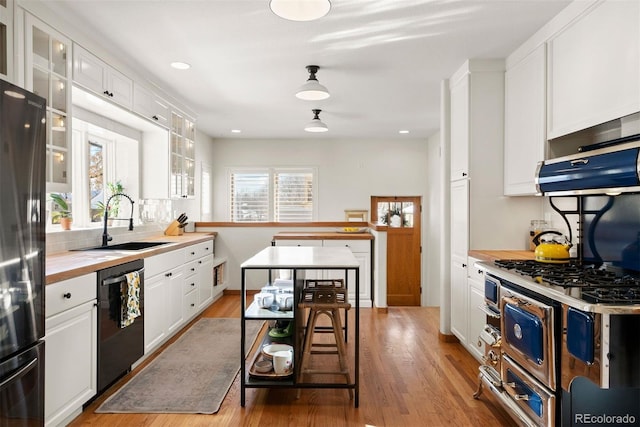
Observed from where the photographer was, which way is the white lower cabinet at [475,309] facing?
facing the viewer and to the left of the viewer

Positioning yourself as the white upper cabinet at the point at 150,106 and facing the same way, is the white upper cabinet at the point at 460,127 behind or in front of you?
in front

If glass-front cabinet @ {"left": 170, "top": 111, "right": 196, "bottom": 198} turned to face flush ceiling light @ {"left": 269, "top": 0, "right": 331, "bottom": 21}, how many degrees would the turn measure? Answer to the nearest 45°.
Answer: approximately 45° to its right

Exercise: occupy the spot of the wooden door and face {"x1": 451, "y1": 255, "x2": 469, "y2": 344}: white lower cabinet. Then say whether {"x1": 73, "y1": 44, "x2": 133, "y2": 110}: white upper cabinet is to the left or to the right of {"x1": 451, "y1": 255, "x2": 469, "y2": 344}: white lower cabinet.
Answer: right

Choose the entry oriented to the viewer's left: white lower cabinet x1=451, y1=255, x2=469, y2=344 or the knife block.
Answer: the white lower cabinet

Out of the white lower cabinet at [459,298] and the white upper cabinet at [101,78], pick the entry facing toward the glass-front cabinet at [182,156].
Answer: the white lower cabinet

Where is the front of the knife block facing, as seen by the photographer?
facing the viewer and to the right of the viewer

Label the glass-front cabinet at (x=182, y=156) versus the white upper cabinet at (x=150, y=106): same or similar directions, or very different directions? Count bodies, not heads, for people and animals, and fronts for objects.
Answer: same or similar directions

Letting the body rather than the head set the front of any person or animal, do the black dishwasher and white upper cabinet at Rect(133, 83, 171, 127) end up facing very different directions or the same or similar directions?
same or similar directions

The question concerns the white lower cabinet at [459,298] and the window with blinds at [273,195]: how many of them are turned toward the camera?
1

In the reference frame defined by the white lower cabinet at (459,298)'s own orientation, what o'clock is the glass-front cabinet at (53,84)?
The glass-front cabinet is roughly at 11 o'clock from the white lower cabinet.

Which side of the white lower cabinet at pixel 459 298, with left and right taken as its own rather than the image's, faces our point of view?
left

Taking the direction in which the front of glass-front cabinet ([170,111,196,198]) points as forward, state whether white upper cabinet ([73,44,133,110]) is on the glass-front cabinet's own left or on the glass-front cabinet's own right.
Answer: on the glass-front cabinet's own right

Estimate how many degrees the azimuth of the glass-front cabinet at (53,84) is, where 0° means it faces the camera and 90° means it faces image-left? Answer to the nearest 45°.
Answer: approximately 315°

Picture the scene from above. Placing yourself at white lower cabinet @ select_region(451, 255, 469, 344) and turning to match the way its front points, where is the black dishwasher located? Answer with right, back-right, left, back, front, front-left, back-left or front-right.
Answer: front-left

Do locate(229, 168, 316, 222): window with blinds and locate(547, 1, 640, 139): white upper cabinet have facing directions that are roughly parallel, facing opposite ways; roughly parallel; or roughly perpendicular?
roughly perpendicular

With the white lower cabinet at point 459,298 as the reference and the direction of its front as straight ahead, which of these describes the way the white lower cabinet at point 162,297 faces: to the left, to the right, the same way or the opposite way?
the opposite way

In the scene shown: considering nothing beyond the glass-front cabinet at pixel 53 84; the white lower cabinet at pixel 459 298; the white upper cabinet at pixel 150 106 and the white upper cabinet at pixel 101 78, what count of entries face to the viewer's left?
1

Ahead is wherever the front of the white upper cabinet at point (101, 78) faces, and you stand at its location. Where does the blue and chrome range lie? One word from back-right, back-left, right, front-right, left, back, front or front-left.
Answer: front

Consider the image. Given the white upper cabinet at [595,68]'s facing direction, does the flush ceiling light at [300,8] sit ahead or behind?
ahead

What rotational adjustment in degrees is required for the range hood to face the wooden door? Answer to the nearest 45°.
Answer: approximately 90° to its right
